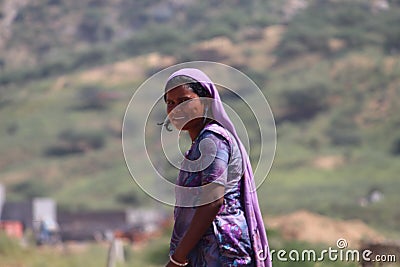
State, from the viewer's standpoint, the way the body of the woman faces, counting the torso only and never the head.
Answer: to the viewer's left
